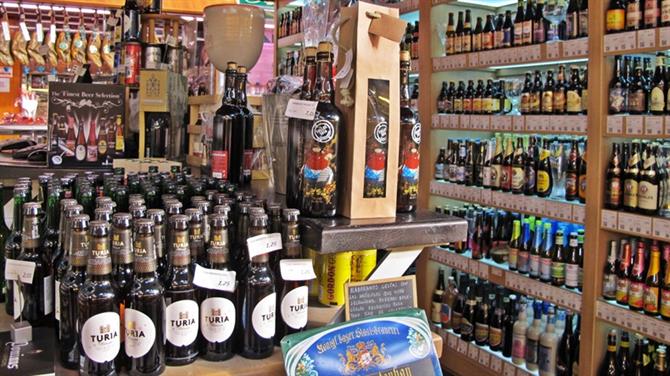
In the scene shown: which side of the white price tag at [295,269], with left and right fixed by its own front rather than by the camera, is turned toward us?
front

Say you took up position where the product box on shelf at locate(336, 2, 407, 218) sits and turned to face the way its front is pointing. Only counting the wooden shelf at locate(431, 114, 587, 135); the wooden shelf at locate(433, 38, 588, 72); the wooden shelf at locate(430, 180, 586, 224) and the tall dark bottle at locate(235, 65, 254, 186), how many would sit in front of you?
0

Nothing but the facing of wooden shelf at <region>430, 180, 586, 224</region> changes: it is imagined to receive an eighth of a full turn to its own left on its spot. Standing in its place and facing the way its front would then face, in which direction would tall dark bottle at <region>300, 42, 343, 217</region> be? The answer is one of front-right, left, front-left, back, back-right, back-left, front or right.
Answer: front

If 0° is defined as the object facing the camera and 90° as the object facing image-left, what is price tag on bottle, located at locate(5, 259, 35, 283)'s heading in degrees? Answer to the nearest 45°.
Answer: approximately 0°

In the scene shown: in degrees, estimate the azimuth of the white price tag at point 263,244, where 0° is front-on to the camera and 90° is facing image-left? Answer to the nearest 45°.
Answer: approximately 0°

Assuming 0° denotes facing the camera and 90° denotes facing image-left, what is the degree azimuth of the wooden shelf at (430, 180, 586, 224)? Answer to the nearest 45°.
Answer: approximately 45°

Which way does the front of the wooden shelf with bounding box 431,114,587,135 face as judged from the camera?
facing the viewer and to the left of the viewer

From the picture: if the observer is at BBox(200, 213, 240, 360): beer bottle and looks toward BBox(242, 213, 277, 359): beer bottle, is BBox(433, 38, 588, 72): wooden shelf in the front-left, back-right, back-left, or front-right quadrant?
front-left

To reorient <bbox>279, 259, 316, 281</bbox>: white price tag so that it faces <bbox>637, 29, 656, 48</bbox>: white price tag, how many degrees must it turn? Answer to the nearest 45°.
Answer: approximately 135° to its left

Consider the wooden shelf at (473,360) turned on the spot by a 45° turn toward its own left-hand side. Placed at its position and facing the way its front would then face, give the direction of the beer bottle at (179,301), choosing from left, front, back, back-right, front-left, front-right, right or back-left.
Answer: front

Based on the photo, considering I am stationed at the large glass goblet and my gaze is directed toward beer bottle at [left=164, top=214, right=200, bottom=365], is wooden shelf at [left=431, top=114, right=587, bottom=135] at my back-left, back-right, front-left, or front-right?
back-left

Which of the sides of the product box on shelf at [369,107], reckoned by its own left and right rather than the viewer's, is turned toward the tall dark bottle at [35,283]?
right

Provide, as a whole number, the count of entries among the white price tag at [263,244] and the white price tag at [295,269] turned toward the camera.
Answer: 2

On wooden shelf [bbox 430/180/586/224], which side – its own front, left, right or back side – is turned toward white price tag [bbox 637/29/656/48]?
left

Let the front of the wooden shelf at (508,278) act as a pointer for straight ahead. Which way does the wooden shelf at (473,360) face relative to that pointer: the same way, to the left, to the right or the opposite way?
the same way

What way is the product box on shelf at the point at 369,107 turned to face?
toward the camera
